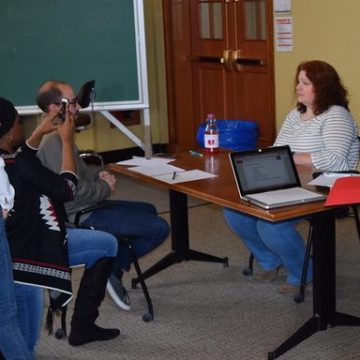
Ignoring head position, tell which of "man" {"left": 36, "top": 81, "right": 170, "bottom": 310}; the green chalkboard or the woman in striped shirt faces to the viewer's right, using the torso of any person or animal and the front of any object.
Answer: the man

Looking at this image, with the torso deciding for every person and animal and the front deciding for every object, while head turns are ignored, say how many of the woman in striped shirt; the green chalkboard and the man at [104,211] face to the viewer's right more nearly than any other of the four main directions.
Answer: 1

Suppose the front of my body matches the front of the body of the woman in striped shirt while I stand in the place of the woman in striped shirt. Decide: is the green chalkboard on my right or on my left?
on my right

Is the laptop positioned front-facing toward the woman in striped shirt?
no

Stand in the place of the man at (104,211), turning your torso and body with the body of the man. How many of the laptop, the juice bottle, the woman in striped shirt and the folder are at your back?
0

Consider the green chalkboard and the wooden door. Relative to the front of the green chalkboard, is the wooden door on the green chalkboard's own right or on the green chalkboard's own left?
on the green chalkboard's own left

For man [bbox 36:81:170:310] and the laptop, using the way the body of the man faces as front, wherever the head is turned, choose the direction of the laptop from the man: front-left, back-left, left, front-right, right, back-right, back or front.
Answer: front-right

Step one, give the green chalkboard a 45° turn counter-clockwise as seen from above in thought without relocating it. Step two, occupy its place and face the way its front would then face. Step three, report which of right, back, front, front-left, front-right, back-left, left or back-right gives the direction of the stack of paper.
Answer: front-right

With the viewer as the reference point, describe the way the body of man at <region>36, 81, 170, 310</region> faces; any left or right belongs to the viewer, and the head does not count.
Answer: facing to the right of the viewer

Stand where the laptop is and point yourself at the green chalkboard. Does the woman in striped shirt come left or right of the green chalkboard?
right

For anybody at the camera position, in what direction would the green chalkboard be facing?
facing the viewer

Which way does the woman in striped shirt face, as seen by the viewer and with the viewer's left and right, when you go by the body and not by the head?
facing the viewer and to the left of the viewer

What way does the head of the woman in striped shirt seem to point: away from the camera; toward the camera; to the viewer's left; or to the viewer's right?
to the viewer's left

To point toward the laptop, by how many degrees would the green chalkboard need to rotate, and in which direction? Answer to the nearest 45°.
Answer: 0° — it already faces it

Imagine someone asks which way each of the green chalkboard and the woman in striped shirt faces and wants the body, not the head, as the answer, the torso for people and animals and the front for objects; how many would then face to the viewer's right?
0

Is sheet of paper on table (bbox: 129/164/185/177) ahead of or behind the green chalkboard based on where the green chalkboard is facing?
ahead

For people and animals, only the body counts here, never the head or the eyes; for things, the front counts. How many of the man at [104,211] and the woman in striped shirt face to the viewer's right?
1

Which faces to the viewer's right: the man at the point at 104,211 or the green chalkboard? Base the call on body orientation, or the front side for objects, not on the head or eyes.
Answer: the man

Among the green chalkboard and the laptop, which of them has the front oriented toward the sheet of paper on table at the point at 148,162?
the green chalkboard
